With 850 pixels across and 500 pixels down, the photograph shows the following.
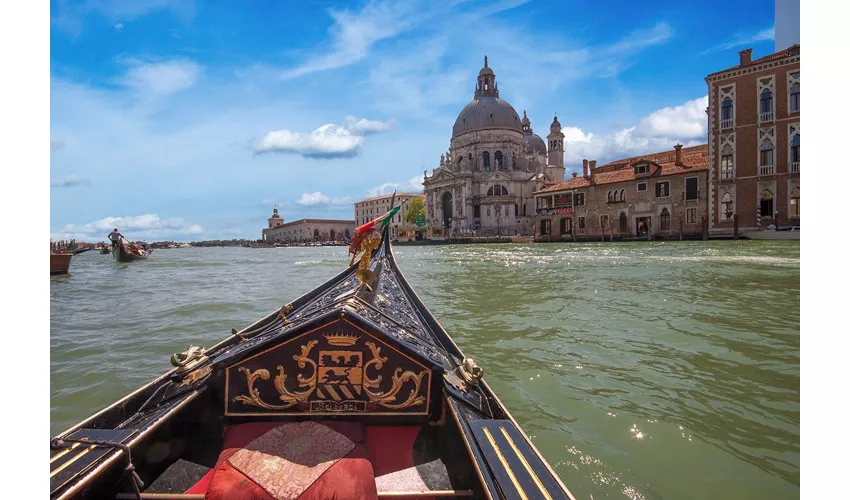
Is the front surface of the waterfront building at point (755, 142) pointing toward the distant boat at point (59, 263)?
yes

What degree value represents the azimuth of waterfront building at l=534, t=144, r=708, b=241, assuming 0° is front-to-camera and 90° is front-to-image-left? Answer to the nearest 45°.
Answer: approximately 45°

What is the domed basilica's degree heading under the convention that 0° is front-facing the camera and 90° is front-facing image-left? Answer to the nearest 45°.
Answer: approximately 45°

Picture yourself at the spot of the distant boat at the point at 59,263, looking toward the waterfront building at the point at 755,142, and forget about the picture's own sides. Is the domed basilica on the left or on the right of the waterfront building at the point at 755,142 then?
left

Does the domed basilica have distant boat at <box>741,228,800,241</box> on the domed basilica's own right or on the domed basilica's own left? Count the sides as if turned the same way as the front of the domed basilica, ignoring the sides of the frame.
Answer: on the domed basilica's own left

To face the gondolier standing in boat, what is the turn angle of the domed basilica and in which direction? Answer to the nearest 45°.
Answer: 0° — it already faces them

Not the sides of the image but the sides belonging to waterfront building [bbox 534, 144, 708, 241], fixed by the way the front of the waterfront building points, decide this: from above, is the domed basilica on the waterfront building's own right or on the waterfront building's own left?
on the waterfront building's own right
